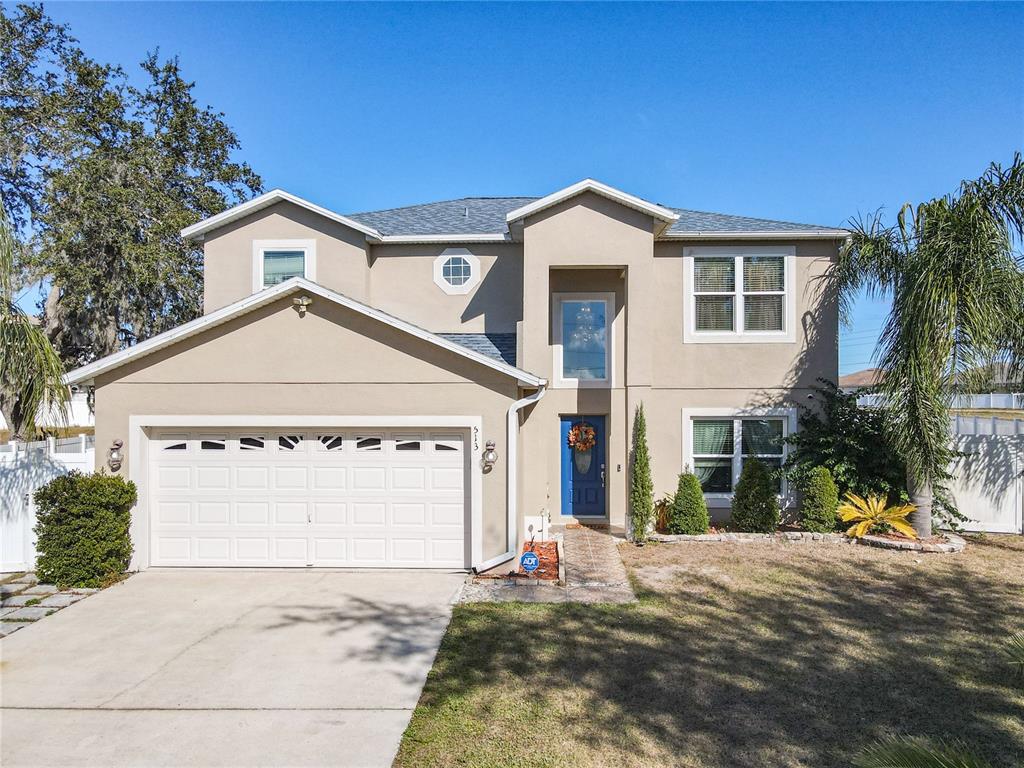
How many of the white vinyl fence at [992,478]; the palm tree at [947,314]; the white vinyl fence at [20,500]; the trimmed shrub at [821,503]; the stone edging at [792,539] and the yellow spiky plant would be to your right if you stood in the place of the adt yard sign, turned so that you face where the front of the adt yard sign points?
1

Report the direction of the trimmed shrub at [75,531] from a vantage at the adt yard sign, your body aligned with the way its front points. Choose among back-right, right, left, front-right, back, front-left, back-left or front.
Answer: right

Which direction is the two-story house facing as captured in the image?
toward the camera

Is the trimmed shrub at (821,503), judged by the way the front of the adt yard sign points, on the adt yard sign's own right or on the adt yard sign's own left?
on the adt yard sign's own left

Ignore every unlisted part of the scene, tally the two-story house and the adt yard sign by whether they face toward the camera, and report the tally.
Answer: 2

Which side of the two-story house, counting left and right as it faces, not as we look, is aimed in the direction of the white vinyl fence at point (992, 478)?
left

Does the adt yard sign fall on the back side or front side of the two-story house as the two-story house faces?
on the front side

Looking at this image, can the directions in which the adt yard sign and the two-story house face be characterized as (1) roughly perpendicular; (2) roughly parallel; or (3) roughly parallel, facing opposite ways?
roughly parallel

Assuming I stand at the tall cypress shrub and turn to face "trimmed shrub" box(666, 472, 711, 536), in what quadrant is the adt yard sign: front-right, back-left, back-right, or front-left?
back-right

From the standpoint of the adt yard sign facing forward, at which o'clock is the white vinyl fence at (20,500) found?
The white vinyl fence is roughly at 3 o'clock from the adt yard sign.

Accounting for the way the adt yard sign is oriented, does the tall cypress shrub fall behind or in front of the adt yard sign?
behind

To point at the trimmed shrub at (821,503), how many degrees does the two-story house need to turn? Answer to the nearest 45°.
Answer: approximately 90° to its left

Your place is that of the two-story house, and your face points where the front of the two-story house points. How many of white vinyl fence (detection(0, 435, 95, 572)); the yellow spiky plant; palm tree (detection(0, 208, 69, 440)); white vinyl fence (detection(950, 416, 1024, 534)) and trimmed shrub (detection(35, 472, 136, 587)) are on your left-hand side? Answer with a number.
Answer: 2

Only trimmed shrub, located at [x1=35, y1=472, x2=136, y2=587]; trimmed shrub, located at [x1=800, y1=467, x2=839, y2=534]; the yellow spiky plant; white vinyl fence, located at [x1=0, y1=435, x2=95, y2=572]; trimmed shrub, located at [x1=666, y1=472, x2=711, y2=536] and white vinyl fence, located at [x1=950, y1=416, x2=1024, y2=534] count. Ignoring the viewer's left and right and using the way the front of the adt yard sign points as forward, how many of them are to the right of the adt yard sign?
2
